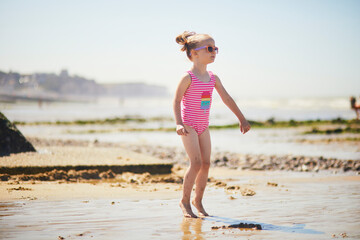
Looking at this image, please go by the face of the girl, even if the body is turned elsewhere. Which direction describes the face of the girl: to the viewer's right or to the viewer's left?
to the viewer's right

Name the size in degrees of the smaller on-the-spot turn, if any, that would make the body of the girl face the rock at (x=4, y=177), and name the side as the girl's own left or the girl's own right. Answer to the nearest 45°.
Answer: approximately 180°

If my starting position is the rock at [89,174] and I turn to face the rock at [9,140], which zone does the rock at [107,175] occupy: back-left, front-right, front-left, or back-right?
back-right

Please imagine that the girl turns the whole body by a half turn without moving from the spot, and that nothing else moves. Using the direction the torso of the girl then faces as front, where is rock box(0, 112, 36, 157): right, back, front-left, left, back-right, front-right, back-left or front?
front

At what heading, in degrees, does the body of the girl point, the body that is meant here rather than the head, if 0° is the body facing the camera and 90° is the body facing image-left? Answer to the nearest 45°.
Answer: approximately 315°

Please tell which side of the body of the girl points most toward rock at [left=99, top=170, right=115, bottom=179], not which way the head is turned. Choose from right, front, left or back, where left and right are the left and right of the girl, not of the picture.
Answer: back
